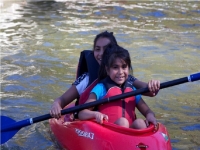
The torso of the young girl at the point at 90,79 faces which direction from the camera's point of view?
toward the camera
